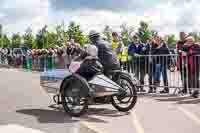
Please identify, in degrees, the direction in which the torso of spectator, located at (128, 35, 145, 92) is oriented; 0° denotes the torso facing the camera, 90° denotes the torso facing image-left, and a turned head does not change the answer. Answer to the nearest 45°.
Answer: approximately 0°

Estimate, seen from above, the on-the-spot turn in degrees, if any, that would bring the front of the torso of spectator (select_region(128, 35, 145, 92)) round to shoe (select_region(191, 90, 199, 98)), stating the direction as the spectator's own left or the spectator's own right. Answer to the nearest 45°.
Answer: approximately 45° to the spectator's own left

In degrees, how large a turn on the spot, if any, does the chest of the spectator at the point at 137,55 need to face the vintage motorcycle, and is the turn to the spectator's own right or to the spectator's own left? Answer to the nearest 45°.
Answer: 0° — they already face it

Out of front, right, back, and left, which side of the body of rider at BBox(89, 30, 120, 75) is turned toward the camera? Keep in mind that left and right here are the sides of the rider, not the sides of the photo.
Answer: left

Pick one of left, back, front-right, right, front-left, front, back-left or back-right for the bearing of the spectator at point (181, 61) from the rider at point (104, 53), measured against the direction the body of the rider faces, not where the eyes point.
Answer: back-right

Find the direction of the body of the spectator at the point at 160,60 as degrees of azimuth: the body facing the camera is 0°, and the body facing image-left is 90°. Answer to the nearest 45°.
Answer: approximately 45°

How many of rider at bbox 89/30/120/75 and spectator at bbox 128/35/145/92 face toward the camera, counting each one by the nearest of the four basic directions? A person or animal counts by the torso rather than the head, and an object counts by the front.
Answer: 1
